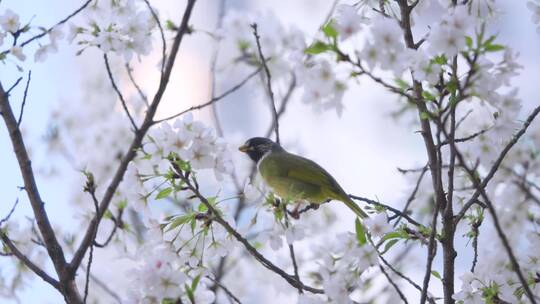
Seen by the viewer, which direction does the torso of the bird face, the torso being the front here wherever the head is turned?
to the viewer's left

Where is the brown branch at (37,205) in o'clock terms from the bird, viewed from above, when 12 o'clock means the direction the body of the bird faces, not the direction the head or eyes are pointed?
The brown branch is roughly at 11 o'clock from the bird.

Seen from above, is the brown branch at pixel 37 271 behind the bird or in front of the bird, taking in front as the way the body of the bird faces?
in front
